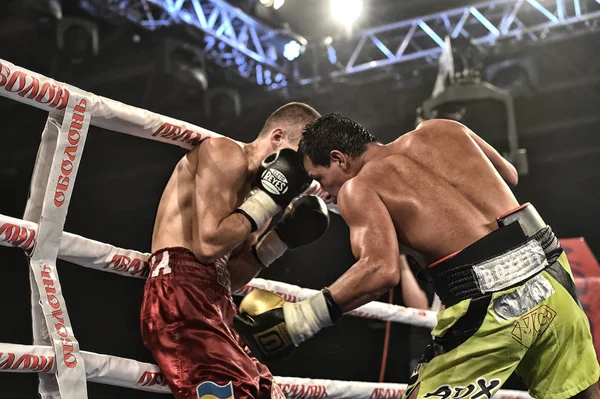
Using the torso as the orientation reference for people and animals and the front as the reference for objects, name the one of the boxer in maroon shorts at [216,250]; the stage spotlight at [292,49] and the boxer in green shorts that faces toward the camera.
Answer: the stage spotlight

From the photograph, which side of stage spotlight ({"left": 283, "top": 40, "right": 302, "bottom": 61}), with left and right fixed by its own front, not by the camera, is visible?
front

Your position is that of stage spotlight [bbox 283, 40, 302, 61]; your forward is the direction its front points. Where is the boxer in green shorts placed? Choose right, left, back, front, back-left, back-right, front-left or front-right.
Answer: front

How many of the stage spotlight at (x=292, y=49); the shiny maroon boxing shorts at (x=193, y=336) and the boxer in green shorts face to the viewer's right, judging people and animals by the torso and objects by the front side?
1

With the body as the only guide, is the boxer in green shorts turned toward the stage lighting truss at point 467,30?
no

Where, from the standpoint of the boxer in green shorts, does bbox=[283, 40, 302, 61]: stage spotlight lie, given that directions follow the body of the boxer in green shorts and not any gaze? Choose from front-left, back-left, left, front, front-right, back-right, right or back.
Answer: front-right

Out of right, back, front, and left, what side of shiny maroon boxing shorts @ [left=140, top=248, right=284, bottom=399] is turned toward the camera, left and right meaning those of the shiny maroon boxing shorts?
right

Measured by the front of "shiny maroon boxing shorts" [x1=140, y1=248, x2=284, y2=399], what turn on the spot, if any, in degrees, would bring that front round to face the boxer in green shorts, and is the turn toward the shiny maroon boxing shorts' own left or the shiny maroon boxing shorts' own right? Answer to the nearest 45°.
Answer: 0° — they already face them

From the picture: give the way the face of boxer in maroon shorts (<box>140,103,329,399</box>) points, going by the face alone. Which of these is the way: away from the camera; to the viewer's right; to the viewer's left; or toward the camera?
to the viewer's right

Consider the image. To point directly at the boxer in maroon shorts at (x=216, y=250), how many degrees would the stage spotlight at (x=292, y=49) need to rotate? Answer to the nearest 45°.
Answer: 0° — it already faces them

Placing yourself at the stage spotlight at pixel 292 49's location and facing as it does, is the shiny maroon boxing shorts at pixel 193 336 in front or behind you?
in front

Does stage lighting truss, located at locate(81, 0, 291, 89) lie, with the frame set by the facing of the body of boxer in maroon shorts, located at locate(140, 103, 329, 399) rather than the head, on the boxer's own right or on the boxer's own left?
on the boxer's own left

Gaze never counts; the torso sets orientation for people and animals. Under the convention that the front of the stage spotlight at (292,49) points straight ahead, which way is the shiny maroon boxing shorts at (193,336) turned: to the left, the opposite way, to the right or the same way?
to the left

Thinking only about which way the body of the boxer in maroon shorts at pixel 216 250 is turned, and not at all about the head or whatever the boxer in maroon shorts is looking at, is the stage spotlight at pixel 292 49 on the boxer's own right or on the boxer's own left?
on the boxer's own left

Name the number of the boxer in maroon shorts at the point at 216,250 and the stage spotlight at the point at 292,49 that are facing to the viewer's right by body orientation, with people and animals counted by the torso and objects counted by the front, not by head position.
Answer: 1

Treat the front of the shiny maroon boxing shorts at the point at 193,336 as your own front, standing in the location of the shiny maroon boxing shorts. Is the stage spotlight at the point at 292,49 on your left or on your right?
on your left

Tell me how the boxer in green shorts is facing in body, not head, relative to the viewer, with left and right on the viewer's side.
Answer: facing away from the viewer and to the left of the viewer

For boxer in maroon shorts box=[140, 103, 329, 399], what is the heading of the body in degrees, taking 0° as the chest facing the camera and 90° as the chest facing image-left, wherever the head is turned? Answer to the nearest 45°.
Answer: approximately 270°
